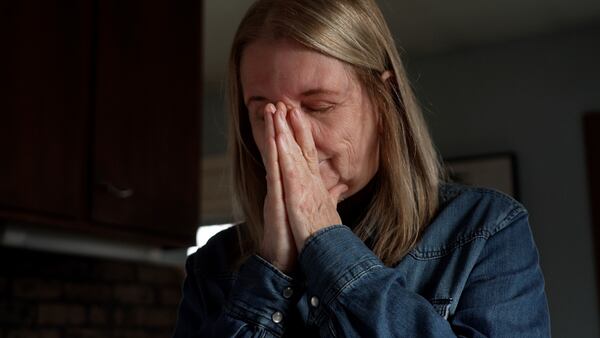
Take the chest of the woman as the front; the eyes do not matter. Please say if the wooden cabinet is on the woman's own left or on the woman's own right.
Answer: on the woman's own right

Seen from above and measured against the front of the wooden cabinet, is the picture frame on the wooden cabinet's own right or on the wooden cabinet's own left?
on the wooden cabinet's own left

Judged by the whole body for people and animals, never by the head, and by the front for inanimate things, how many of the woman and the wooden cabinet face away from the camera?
0

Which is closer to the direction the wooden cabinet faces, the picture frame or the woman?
the woman

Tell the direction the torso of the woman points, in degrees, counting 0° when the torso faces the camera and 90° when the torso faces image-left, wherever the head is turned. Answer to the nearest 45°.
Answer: approximately 45°

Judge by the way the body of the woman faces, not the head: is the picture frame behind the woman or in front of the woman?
behind
